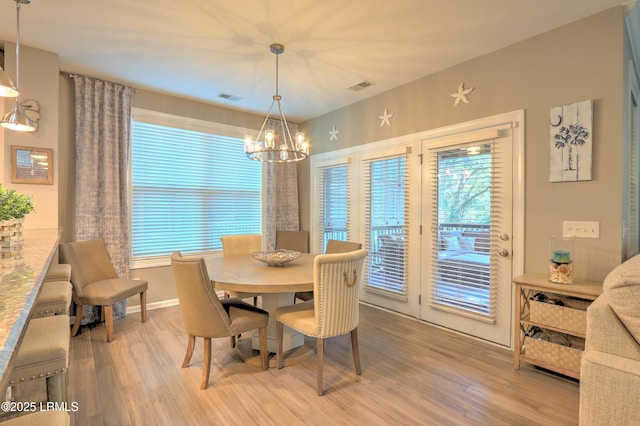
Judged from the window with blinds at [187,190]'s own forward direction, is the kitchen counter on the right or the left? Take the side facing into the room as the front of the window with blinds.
on its right

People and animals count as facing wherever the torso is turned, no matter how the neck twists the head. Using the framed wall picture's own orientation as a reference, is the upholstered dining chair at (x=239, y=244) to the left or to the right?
on its left

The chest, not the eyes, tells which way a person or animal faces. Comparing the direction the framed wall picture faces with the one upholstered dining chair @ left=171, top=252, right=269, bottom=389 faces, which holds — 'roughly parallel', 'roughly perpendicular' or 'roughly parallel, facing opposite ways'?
roughly perpendicular

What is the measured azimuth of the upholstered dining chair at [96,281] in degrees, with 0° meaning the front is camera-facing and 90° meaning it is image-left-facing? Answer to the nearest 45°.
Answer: approximately 315°

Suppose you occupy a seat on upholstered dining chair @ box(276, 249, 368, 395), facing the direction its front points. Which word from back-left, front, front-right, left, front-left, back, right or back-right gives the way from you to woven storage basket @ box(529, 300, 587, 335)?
back-right

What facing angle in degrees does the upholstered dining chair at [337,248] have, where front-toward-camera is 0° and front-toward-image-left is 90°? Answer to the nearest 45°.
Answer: approximately 45°

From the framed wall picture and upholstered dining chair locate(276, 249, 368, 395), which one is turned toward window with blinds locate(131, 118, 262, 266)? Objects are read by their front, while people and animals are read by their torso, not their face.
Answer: the upholstered dining chair

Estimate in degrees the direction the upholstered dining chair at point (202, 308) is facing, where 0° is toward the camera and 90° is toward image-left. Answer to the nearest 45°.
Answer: approximately 225°
